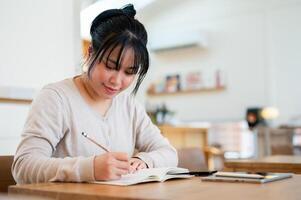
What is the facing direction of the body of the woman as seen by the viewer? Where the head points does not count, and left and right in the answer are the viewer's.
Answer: facing the viewer and to the right of the viewer

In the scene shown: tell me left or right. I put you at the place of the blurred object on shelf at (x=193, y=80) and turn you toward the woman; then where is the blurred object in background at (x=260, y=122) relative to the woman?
left

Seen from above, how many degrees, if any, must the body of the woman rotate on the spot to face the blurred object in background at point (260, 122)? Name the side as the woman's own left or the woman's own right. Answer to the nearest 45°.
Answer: approximately 90° to the woman's own left

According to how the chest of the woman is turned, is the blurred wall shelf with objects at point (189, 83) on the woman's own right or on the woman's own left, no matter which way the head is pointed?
on the woman's own left

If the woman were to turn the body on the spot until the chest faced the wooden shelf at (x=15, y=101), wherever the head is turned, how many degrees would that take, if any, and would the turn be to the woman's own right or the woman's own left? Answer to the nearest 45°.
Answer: approximately 180°

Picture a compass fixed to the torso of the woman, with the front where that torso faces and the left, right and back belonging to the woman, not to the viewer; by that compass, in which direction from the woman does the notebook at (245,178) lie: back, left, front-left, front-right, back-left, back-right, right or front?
front

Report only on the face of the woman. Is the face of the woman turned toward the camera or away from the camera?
toward the camera

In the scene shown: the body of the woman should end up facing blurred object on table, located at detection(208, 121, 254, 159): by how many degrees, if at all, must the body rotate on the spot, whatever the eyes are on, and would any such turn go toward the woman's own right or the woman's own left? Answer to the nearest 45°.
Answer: approximately 135° to the woman's own left

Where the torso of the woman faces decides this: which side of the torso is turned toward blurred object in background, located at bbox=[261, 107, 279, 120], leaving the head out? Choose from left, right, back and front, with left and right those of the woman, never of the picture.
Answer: left

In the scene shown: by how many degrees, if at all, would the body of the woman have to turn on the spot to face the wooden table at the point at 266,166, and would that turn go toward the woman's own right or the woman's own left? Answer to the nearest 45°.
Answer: approximately 90° to the woman's own left

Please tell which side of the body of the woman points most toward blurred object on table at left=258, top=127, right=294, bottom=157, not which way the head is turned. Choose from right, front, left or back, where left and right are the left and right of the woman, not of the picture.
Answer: left
